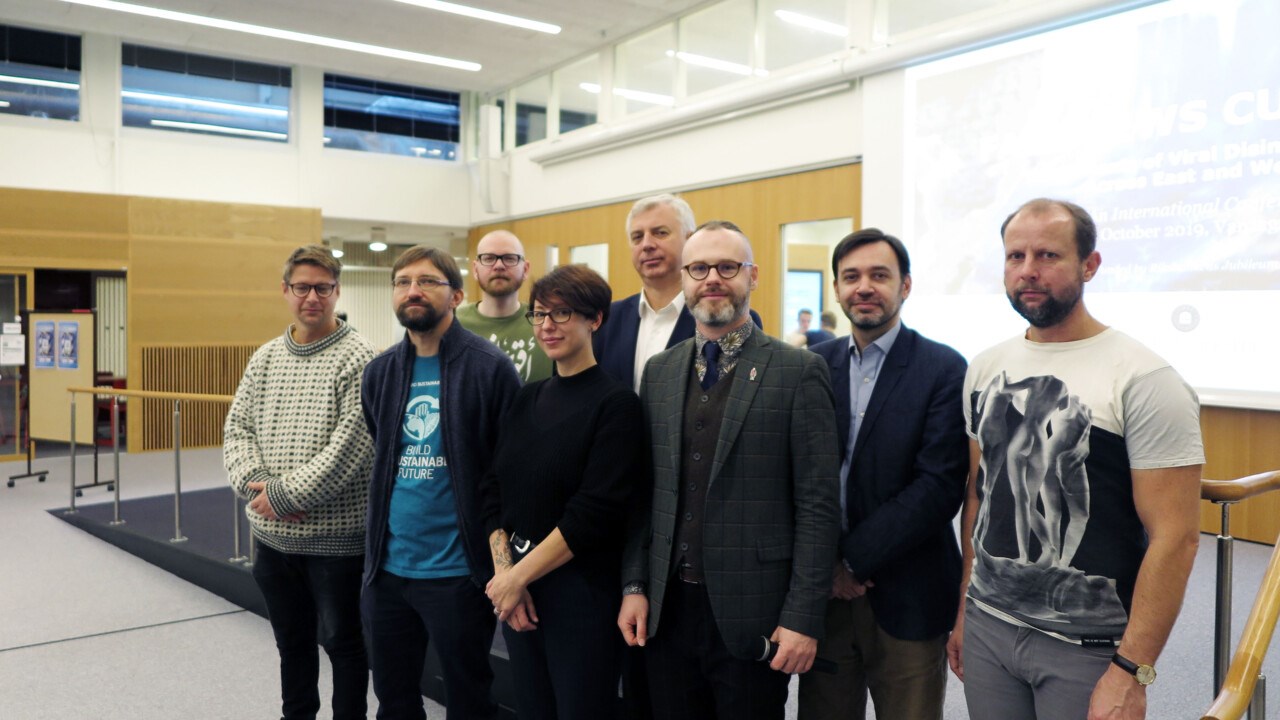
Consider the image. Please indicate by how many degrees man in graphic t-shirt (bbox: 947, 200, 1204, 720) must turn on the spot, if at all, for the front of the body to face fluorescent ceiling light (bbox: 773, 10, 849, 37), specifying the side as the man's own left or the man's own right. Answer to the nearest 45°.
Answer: approximately 135° to the man's own right

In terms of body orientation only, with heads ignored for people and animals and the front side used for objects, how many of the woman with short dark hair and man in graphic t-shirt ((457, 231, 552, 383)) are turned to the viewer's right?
0

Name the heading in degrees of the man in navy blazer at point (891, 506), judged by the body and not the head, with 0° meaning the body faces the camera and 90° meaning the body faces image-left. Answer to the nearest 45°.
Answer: approximately 45°

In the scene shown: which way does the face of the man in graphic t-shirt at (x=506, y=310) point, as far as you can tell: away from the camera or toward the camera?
toward the camera

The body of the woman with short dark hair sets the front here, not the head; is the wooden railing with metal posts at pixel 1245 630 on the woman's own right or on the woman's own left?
on the woman's own left

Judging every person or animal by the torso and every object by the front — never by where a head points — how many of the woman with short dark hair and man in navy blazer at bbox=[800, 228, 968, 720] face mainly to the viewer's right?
0

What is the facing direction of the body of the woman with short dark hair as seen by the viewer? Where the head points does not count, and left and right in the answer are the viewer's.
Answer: facing the viewer and to the left of the viewer

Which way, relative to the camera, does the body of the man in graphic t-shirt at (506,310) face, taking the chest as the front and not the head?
toward the camera

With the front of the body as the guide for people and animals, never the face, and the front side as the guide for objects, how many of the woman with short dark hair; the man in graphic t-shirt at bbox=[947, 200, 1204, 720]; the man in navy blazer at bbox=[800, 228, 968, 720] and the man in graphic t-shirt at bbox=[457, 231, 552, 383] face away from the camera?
0

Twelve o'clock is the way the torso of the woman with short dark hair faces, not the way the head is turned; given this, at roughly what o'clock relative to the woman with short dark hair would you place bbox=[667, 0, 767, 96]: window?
The window is roughly at 5 o'clock from the woman with short dark hair.

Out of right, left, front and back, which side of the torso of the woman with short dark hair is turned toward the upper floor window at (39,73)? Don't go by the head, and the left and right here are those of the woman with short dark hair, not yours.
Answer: right

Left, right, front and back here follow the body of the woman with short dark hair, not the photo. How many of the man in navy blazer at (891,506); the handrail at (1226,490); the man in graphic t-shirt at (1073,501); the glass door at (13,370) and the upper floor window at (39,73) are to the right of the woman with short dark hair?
2

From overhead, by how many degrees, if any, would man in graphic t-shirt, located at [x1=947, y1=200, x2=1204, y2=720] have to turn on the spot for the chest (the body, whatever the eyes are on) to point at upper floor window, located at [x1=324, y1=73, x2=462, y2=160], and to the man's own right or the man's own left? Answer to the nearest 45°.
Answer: approximately 90° to the man's own right

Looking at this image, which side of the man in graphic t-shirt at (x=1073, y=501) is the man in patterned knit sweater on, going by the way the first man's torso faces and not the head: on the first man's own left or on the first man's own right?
on the first man's own right

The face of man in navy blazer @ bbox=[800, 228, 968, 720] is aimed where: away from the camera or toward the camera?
toward the camera

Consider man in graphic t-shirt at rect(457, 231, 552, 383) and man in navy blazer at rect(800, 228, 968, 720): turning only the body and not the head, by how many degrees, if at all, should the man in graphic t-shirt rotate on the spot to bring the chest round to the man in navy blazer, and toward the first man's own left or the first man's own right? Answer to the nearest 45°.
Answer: approximately 45° to the first man's own left

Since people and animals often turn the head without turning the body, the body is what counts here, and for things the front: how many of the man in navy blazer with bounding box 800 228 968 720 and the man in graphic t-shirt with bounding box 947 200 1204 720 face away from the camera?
0
